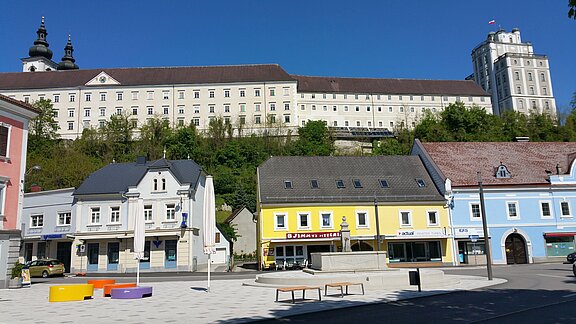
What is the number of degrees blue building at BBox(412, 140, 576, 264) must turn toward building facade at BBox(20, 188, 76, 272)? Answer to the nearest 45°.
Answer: approximately 90° to its right

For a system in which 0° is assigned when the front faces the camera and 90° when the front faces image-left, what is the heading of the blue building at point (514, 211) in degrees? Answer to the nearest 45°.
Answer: approximately 0°

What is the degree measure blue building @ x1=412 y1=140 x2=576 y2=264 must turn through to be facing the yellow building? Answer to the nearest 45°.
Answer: approximately 45° to its right

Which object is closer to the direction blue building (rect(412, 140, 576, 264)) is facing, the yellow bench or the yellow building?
the yellow bench

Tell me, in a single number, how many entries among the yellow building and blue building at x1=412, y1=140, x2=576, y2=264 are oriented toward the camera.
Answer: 2

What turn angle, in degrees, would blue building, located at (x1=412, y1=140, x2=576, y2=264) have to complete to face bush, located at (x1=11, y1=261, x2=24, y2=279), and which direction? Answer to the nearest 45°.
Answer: approximately 45° to its right

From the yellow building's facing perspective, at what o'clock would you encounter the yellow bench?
The yellow bench is roughly at 1 o'clock from the yellow building.

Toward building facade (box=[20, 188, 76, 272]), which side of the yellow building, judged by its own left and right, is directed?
right
